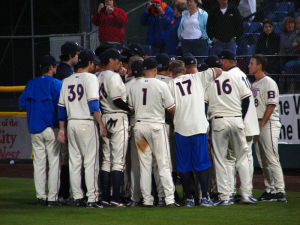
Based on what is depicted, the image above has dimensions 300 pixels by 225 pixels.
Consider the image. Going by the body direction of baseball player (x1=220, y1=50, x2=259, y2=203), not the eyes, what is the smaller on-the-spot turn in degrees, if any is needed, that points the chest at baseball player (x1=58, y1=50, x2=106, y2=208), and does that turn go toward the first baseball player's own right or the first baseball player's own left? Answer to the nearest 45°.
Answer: approximately 45° to the first baseball player's own left

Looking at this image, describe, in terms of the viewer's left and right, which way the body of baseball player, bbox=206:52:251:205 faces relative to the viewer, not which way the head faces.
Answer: facing away from the viewer

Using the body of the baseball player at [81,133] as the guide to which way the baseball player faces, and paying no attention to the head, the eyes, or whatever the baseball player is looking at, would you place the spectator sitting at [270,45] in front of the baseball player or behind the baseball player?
in front

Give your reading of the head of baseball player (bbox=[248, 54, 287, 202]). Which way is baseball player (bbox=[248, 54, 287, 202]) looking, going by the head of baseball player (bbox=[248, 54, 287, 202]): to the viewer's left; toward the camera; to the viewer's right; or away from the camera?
to the viewer's left

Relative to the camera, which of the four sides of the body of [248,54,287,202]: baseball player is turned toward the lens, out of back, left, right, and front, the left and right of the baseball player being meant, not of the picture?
left

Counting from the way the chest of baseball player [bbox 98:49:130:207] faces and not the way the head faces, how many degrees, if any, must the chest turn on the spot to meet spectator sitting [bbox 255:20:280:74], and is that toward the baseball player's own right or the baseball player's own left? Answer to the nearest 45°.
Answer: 0° — they already face them

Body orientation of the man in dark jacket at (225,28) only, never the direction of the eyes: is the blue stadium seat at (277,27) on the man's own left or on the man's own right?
on the man's own left

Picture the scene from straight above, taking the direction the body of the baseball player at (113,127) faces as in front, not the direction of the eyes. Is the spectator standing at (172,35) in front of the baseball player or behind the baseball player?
in front

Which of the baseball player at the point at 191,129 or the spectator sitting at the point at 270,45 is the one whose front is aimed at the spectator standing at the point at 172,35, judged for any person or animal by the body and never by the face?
the baseball player

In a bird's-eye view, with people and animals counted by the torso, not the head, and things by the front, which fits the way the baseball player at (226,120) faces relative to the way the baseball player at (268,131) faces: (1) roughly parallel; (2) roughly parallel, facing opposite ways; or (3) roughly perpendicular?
roughly perpendicular

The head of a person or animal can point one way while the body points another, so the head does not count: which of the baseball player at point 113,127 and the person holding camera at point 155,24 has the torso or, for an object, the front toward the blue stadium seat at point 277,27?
the baseball player

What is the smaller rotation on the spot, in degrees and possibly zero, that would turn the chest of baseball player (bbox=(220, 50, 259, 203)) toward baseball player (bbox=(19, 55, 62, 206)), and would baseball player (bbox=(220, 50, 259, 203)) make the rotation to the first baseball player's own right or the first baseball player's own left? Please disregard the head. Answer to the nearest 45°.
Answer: approximately 45° to the first baseball player's own left

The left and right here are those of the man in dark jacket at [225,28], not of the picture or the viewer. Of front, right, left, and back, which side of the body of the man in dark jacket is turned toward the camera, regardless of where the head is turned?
front

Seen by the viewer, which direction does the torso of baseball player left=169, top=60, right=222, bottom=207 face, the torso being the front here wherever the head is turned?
away from the camera

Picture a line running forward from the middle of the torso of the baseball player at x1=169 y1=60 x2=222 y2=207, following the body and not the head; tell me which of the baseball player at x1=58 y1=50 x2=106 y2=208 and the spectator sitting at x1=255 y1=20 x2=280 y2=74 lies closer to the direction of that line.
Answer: the spectator sitting

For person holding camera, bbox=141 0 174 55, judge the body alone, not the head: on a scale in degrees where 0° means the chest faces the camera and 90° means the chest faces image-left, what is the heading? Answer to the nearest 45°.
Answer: approximately 0°

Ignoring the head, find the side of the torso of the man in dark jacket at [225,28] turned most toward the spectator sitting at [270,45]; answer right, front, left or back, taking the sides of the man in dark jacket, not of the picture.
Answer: left

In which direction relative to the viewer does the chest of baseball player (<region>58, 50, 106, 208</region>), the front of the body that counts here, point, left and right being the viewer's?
facing away from the viewer and to the right of the viewer

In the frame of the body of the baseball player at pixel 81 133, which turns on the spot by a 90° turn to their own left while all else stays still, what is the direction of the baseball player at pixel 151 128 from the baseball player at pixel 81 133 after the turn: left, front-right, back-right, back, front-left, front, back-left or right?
back-right
